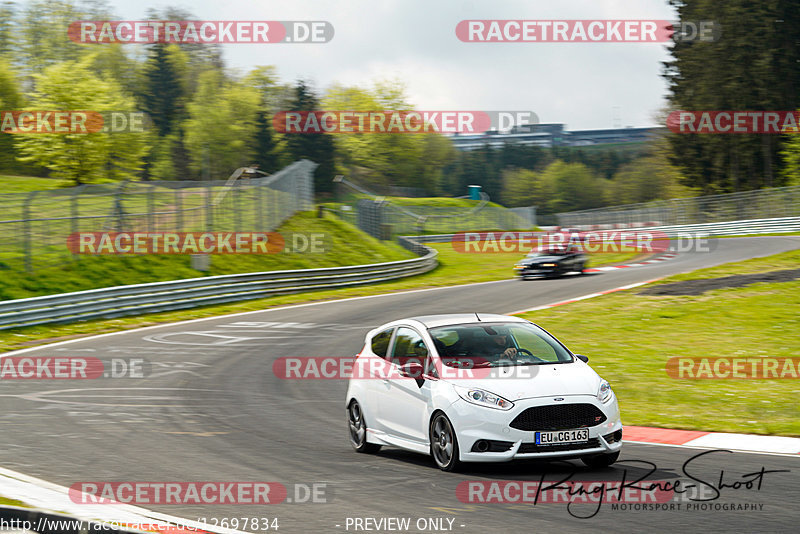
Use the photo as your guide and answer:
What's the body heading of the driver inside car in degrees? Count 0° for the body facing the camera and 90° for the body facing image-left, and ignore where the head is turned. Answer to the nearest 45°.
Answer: approximately 315°

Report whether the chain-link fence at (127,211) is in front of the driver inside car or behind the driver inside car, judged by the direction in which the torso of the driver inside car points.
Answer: behind

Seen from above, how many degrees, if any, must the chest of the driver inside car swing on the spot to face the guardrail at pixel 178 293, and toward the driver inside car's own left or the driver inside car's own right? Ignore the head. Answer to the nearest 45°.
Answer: approximately 180°

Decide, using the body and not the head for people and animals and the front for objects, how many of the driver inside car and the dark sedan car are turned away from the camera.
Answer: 0

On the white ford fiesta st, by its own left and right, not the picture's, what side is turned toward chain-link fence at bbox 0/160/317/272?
back

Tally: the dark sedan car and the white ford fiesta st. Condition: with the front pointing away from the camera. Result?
0

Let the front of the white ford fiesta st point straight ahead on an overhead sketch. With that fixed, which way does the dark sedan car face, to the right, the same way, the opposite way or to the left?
to the right

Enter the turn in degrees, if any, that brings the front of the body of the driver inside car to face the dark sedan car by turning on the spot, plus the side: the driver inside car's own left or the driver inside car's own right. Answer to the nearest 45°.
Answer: approximately 135° to the driver inside car's own left

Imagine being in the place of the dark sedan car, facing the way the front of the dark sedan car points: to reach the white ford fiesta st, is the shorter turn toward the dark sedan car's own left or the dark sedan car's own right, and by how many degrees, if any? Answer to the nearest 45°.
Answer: approximately 45° to the dark sedan car's own left
